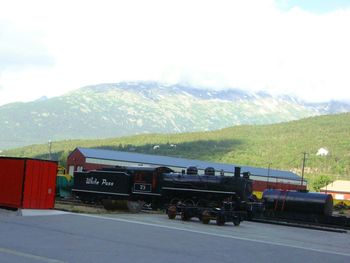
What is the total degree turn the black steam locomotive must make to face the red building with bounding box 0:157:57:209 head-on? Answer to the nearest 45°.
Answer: approximately 135° to its right

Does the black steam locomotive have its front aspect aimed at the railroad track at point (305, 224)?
yes

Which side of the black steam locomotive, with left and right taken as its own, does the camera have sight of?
right

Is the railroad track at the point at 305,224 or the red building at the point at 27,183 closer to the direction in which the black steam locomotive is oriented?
the railroad track
